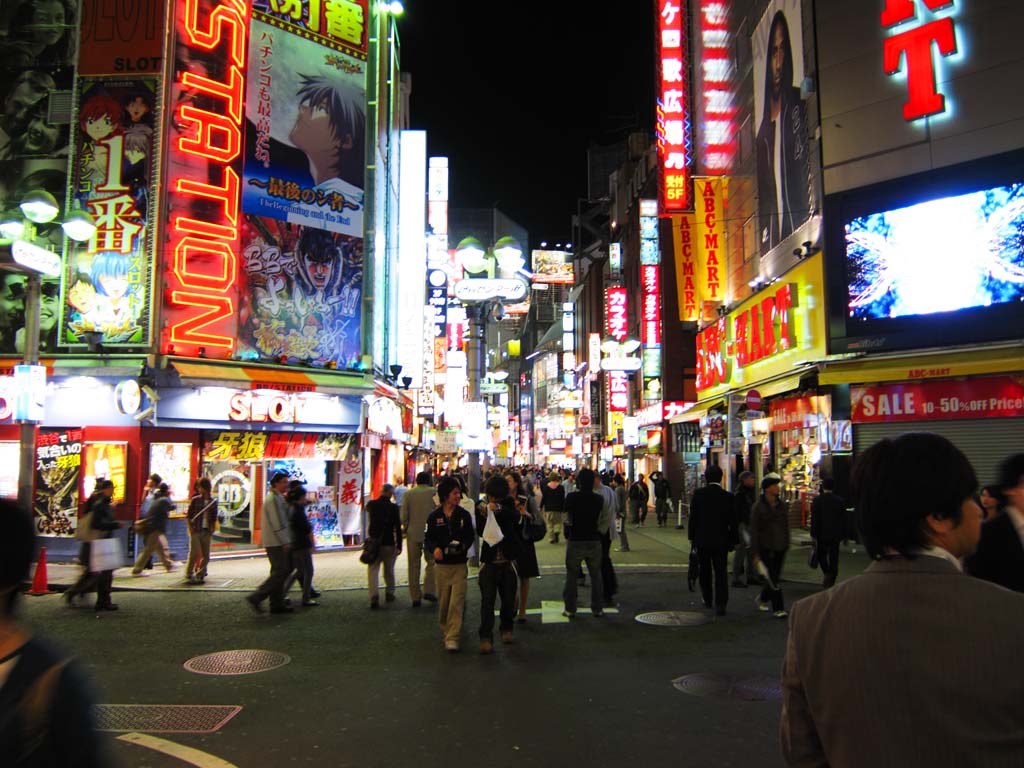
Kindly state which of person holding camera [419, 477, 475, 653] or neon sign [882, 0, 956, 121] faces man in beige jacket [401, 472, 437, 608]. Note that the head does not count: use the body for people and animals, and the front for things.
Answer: the neon sign

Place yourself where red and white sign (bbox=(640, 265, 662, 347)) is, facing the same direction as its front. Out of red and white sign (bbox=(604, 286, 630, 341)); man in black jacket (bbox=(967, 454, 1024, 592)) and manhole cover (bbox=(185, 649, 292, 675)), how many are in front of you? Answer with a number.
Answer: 2

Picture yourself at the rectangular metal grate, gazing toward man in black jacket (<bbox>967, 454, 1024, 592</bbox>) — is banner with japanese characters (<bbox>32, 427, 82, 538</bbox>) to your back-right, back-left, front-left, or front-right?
back-left

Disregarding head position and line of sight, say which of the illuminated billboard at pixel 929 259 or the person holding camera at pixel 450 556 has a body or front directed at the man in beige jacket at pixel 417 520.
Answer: the illuminated billboard

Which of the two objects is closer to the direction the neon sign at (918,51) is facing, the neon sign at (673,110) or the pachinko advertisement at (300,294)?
the pachinko advertisement

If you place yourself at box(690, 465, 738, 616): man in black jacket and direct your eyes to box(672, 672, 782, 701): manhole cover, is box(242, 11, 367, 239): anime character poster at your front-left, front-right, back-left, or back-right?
back-right

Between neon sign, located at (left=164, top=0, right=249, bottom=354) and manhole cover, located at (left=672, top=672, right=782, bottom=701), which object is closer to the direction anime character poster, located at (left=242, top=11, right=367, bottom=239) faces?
the manhole cover

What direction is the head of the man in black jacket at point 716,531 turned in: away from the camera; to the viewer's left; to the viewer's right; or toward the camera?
away from the camera

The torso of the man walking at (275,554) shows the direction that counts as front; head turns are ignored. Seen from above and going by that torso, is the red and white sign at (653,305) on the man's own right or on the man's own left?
on the man's own left

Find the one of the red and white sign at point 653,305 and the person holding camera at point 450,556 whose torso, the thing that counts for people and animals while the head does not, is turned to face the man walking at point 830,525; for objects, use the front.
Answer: the red and white sign

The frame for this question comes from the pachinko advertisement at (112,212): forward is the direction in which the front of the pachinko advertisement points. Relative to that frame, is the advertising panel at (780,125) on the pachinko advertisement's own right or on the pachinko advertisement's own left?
on the pachinko advertisement's own left

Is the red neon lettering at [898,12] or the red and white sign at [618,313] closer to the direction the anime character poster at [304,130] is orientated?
the red neon lettering

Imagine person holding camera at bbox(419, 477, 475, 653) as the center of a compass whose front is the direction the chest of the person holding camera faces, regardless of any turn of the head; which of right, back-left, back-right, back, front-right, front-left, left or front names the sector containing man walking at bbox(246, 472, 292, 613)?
back-right

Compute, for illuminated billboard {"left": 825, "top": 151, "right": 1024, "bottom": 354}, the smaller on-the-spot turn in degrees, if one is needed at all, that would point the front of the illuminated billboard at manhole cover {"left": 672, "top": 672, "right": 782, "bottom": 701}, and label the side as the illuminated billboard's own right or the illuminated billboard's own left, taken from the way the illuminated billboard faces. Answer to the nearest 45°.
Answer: approximately 45° to the illuminated billboard's own left

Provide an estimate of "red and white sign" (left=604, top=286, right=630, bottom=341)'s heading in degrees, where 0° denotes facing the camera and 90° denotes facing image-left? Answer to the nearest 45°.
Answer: approximately 0°
